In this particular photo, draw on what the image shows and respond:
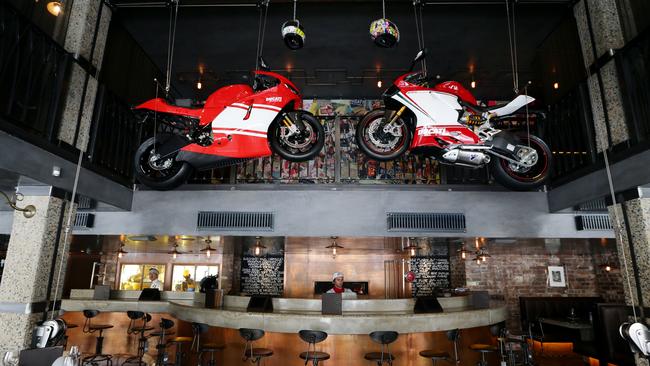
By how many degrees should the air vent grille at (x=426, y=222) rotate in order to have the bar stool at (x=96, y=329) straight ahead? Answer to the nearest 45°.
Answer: approximately 90° to its right

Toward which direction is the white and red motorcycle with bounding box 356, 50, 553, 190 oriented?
to the viewer's left

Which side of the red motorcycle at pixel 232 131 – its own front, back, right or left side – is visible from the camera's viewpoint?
right

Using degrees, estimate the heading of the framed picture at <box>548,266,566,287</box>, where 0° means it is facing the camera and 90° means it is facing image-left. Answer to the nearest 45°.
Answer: approximately 0°

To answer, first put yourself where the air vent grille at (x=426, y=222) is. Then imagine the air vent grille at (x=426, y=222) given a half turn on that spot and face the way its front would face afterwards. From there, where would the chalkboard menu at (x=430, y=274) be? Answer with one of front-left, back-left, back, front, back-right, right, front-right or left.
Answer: front

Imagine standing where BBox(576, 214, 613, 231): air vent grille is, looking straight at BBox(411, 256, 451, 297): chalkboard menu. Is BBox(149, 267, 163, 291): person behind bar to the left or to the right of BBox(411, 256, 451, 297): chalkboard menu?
left

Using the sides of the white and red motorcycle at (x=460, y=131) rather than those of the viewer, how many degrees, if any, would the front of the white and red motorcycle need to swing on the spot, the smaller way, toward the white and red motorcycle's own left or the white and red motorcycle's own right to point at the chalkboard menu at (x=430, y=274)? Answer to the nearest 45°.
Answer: approximately 90° to the white and red motorcycle's own right

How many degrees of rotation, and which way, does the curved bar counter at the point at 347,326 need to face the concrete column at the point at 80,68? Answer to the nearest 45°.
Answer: approximately 45° to its right

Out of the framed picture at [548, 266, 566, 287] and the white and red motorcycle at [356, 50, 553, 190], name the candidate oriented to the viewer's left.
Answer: the white and red motorcycle
